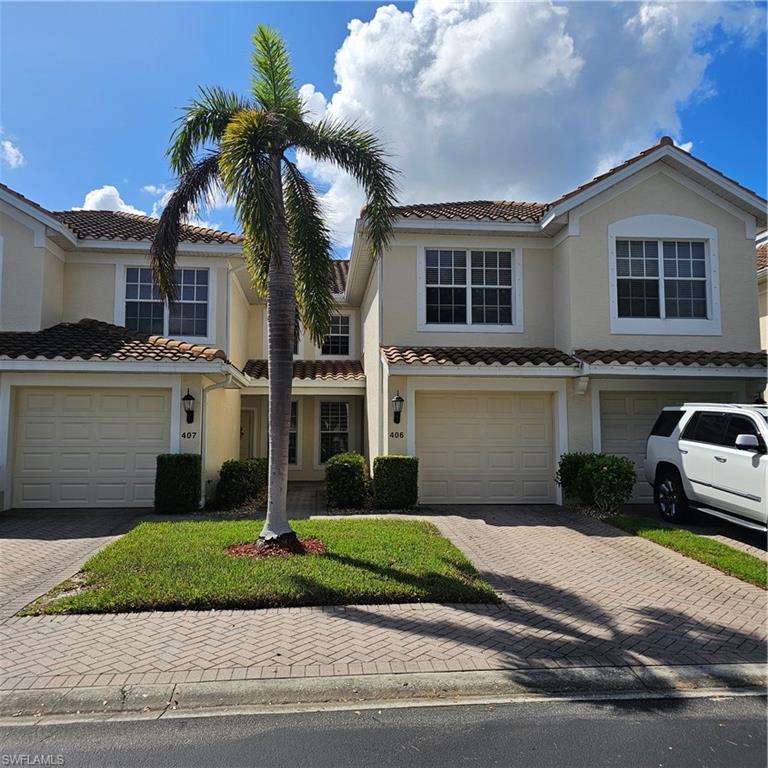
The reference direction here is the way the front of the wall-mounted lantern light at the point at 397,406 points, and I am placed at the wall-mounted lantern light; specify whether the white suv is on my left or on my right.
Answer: on my left

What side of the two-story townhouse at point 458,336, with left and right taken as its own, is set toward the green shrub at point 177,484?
right

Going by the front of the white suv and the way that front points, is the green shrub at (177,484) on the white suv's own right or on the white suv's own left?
on the white suv's own right

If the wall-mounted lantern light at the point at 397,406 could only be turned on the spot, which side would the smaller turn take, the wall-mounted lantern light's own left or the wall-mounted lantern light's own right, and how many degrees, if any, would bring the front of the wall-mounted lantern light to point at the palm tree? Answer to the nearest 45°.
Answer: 0° — it already faces it

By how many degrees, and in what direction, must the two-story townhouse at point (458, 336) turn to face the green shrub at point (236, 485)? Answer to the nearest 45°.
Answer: approximately 90° to its right
